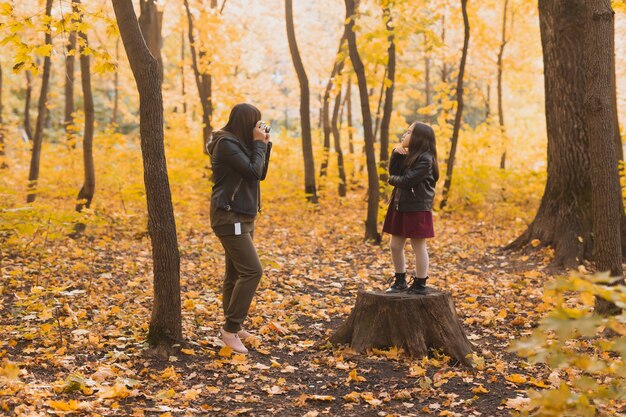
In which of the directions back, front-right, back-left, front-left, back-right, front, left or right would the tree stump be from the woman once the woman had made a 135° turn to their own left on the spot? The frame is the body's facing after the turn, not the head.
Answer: back-right

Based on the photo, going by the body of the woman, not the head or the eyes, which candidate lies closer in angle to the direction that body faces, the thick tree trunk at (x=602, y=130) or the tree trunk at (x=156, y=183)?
the thick tree trunk

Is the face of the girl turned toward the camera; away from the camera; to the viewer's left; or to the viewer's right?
to the viewer's left

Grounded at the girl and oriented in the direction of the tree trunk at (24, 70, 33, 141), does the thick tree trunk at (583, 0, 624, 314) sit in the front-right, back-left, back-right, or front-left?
back-right

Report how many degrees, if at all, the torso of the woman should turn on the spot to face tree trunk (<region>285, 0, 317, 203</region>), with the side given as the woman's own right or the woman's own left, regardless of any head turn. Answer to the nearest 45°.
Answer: approximately 90° to the woman's own left

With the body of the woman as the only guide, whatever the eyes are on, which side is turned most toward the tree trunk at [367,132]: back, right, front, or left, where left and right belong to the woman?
left

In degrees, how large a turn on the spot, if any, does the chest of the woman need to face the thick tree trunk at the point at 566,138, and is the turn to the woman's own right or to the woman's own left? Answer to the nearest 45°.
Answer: approximately 45° to the woman's own left

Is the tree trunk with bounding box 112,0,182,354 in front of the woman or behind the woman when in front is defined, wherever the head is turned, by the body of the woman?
behind

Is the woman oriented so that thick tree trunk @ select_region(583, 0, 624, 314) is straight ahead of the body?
yes

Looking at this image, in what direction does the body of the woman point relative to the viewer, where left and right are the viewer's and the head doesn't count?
facing to the right of the viewer

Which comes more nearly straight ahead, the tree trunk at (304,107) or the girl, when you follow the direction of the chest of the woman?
the girl

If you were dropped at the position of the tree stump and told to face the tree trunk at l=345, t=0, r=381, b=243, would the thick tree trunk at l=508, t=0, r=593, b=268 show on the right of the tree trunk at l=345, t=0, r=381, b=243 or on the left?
right

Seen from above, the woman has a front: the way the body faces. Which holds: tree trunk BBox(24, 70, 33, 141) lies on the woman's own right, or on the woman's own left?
on the woman's own left

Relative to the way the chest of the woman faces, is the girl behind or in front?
in front
